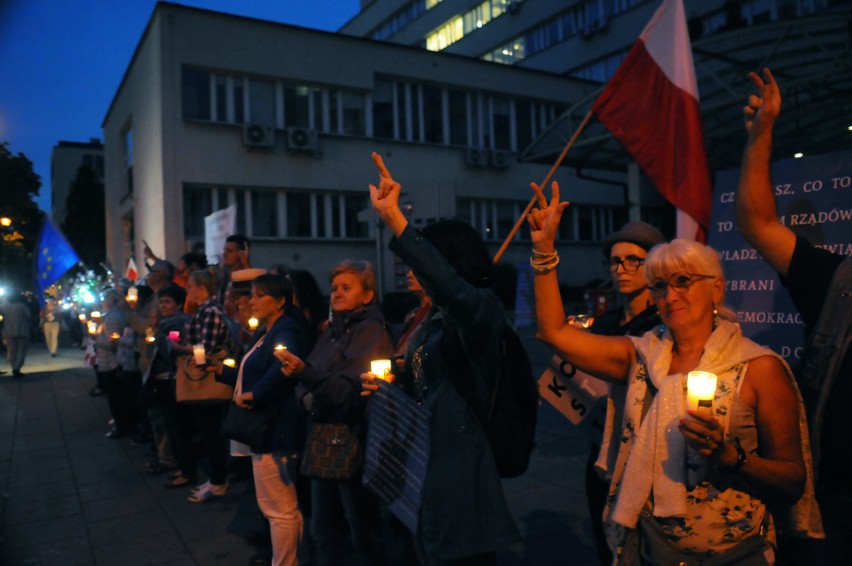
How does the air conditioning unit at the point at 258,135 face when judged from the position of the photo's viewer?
facing the viewer

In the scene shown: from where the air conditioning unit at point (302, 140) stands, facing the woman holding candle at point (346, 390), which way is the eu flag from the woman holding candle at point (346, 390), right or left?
right

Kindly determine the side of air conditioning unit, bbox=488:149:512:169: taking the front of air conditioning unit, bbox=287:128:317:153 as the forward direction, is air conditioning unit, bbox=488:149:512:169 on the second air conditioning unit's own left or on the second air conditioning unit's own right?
on the second air conditioning unit's own left

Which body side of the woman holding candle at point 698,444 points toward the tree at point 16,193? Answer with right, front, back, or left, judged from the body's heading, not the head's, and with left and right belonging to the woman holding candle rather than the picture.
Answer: right

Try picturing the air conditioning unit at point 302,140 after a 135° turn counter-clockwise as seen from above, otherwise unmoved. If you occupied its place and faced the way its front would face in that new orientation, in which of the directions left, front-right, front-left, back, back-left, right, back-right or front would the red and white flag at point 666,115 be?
back-right

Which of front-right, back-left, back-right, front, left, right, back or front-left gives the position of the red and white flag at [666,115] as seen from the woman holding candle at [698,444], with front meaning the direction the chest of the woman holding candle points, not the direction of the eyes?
back-right

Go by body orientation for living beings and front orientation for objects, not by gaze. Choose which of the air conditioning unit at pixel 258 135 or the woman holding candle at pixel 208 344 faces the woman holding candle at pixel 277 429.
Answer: the air conditioning unit

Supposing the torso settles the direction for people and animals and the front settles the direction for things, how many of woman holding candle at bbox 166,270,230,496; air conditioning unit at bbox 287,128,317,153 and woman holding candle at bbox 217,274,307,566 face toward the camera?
1
